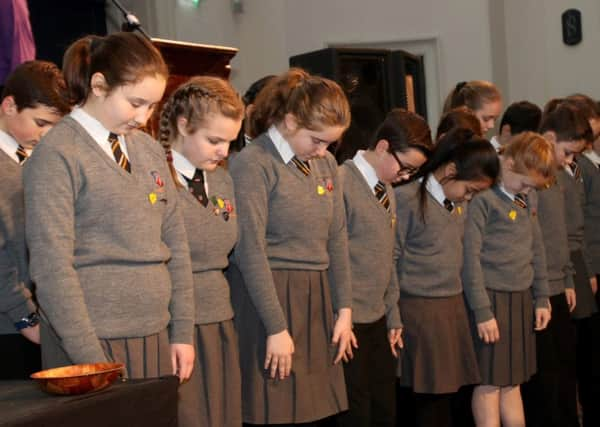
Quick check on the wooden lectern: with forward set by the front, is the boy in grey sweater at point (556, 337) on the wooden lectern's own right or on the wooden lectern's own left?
on the wooden lectern's own left

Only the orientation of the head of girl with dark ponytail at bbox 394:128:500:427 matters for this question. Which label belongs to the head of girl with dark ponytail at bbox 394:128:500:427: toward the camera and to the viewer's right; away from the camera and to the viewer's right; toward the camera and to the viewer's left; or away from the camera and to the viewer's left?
toward the camera and to the viewer's right

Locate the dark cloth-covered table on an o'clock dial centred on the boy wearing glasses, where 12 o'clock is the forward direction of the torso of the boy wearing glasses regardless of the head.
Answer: The dark cloth-covered table is roughly at 2 o'clock from the boy wearing glasses.

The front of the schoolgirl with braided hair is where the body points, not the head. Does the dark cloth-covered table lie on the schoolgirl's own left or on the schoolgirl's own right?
on the schoolgirl's own right

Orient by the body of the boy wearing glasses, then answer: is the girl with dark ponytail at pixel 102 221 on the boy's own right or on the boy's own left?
on the boy's own right

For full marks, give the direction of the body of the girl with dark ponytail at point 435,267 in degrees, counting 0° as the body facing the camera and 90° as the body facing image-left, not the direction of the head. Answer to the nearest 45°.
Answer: approximately 315°

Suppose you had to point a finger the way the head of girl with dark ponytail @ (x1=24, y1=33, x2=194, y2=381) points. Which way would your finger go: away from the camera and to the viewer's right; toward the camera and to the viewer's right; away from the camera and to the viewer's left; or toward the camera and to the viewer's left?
toward the camera and to the viewer's right
